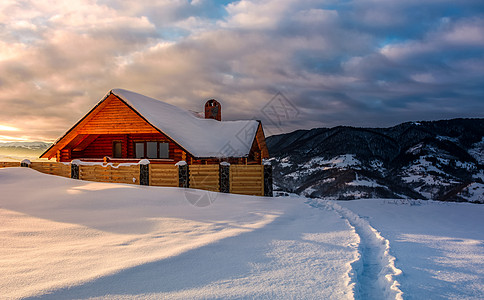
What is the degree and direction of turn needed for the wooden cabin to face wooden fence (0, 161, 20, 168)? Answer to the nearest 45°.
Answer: approximately 45° to its right

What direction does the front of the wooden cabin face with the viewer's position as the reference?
facing the viewer and to the left of the viewer
